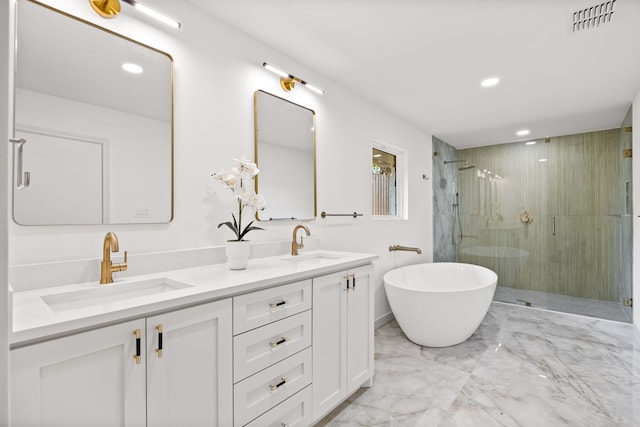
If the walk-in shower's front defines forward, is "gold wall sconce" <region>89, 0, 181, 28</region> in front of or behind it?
in front

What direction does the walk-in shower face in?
toward the camera

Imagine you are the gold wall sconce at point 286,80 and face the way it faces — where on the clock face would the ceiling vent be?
The ceiling vent is roughly at 11 o'clock from the gold wall sconce.

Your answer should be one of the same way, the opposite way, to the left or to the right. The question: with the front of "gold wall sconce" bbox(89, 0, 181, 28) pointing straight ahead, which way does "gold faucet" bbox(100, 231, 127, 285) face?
the same way

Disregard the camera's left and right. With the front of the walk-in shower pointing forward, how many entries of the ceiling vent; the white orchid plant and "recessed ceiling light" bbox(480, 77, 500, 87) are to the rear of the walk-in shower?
0

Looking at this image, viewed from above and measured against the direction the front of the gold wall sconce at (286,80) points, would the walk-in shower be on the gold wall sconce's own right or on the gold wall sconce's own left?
on the gold wall sconce's own left

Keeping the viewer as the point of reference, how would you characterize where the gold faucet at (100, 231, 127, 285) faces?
facing the viewer and to the right of the viewer

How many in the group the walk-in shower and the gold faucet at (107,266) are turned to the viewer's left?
0

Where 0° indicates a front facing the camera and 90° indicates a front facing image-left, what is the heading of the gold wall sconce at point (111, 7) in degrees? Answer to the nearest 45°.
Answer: approximately 315°

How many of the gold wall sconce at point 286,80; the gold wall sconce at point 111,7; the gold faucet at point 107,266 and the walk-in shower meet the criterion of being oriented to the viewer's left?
0

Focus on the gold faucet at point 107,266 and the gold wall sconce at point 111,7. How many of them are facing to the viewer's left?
0

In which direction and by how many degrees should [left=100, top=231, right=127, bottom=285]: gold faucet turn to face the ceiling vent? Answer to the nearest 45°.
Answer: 0° — it already faces it

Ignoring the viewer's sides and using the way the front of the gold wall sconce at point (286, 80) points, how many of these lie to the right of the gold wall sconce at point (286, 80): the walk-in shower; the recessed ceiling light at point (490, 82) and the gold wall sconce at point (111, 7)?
1

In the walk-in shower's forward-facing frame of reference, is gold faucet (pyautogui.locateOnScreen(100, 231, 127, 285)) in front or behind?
in front

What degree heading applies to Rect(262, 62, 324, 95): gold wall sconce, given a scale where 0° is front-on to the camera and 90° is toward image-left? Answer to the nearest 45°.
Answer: approximately 315°

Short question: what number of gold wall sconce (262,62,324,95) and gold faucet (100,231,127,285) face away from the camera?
0

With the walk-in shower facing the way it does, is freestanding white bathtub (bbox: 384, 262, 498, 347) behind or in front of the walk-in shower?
in front
